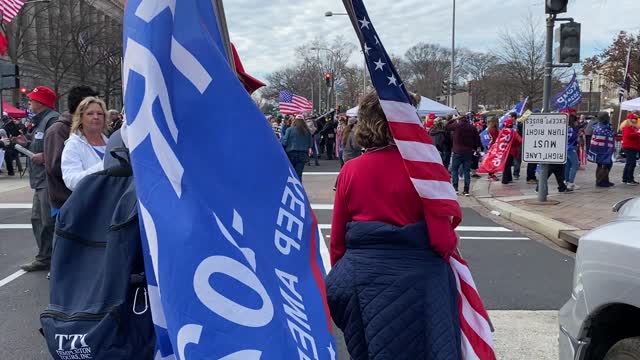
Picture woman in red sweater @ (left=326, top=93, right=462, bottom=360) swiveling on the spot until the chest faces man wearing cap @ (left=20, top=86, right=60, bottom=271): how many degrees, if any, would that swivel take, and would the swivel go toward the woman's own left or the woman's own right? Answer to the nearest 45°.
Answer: approximately 45° to the woman's own left

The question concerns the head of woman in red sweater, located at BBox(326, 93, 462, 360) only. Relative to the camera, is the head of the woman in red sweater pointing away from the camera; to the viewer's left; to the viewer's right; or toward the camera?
away from the camera

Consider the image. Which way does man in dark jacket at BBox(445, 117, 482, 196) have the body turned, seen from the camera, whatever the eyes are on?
away from the camera

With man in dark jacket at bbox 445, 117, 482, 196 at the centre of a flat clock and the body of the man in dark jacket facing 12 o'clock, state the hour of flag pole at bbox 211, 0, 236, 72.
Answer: The flag pole is roughly at 6 o'clock from the man in dark jacket.

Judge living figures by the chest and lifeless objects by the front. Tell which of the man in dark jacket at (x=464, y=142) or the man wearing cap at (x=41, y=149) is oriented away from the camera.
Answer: the man in dark jacket

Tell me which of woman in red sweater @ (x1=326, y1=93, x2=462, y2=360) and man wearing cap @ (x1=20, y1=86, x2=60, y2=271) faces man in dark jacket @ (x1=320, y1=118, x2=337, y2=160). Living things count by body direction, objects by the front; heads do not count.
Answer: the woman in red sweater

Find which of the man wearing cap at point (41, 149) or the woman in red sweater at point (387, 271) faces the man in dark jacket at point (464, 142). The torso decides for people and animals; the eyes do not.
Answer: the woman in red sweater

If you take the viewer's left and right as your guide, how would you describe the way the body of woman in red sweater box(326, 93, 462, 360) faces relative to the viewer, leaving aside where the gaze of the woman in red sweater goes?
facing away from the viewer
